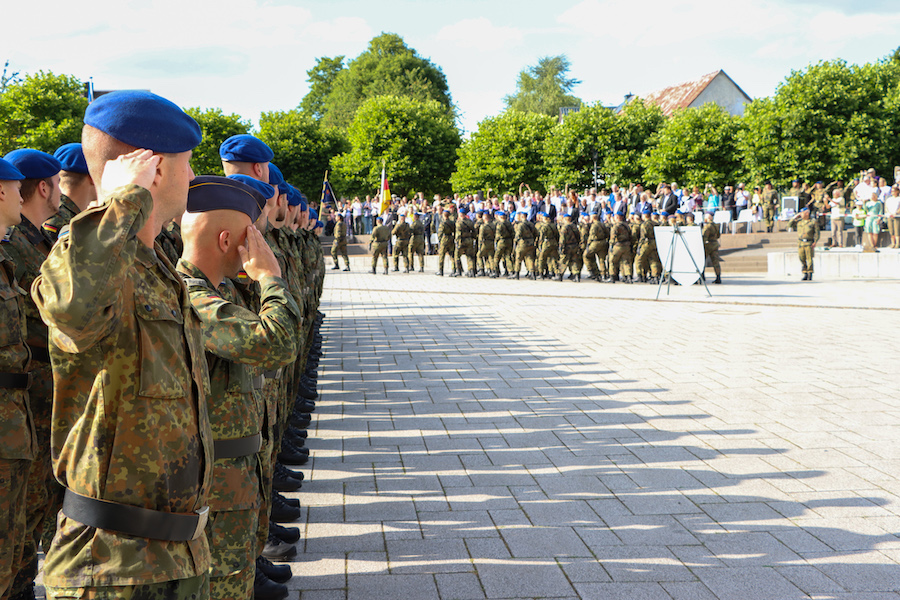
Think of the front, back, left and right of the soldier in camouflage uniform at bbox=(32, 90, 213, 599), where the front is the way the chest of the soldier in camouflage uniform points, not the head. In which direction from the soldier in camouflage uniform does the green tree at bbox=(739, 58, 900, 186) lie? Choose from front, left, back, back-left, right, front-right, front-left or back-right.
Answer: front-left

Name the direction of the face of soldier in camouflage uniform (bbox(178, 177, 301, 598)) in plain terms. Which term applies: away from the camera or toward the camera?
away from the camera

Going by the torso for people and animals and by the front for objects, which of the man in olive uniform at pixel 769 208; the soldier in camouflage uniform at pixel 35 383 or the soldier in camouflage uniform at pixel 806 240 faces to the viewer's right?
the soldier in camouflage uniform at pixel 35 383

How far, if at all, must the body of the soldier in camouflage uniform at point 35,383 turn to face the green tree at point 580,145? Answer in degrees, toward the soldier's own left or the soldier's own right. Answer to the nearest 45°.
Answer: approximately 45° to the soldier's own left

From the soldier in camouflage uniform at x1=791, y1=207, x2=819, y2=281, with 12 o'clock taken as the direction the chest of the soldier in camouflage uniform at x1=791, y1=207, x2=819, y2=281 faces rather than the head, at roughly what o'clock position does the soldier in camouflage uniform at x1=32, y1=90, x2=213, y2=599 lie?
the soldier in camouflage uniform at x1=32, y1=90, x2=213, y2=599 is roughly at 12 o'clock from the soldier in camouflage uniform at x1=791, y1=207, x2=819, y2=281.

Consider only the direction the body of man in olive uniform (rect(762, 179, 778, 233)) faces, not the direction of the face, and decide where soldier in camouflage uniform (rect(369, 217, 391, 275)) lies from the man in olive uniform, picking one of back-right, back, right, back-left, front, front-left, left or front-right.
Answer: front-right

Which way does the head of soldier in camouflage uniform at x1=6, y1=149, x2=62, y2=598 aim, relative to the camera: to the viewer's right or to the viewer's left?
to the viewer's right

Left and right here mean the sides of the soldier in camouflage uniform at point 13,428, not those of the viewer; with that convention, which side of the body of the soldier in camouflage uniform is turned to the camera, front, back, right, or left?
right

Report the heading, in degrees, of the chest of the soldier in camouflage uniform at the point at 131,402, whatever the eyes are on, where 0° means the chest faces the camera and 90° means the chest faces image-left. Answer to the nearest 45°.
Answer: approximately 270°

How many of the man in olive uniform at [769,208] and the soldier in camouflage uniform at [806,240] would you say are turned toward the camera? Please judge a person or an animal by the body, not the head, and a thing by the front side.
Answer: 2

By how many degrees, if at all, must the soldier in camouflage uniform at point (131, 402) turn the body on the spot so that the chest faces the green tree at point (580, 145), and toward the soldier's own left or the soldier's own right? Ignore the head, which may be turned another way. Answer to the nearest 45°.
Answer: approximately 45° to the soldier's own left

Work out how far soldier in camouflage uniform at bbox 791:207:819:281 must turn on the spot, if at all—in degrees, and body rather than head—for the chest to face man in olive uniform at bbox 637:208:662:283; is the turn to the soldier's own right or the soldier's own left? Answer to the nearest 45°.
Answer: approximately 90° to the soldier's own right

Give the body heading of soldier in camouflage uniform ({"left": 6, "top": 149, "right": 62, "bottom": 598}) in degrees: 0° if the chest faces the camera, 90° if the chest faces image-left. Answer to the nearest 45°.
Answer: approximately 270°
